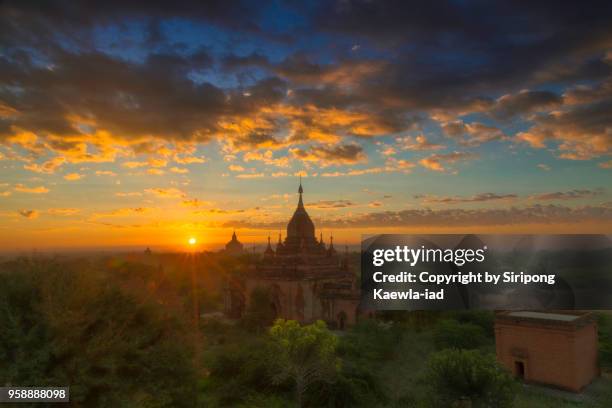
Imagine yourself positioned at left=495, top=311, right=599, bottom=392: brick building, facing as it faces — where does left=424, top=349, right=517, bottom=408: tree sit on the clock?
The tree is roughly at 11 o'clock from the brick building.

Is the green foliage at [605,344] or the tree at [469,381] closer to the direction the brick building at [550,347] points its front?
the tree

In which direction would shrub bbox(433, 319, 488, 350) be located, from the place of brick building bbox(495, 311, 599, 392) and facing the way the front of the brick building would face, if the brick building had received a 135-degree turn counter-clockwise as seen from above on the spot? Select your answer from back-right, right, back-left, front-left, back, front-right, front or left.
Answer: back-left

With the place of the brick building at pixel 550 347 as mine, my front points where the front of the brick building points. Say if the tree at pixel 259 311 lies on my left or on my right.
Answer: on my right

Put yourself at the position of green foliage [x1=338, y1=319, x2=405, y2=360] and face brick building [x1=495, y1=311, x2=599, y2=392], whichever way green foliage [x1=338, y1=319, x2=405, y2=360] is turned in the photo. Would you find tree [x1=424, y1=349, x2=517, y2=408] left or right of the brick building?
right

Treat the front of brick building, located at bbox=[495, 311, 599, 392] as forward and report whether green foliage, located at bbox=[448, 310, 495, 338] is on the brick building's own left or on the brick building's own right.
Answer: on the brick building's own right

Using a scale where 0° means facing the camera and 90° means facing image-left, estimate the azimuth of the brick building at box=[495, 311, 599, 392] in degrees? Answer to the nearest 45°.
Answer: approximately 45°

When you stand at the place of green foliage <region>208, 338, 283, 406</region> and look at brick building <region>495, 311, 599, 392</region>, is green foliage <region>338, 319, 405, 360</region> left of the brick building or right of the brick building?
left
